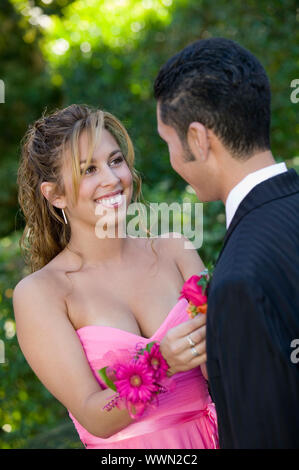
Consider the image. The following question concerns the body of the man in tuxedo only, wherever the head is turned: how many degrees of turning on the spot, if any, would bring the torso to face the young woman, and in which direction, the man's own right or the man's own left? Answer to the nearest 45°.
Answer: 0° — they already face them

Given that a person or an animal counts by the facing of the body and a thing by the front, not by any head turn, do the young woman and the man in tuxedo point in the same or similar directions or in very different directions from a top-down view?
very different directions

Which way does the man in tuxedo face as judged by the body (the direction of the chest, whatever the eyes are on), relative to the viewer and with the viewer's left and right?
facing away from the viewer and to the left of the viewer

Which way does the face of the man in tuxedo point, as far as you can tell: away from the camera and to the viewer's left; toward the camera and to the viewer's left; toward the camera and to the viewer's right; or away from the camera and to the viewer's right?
away from the camera and to the viewer's left

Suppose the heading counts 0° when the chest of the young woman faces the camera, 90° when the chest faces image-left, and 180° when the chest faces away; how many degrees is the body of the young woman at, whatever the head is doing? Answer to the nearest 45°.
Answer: approximately 315°
